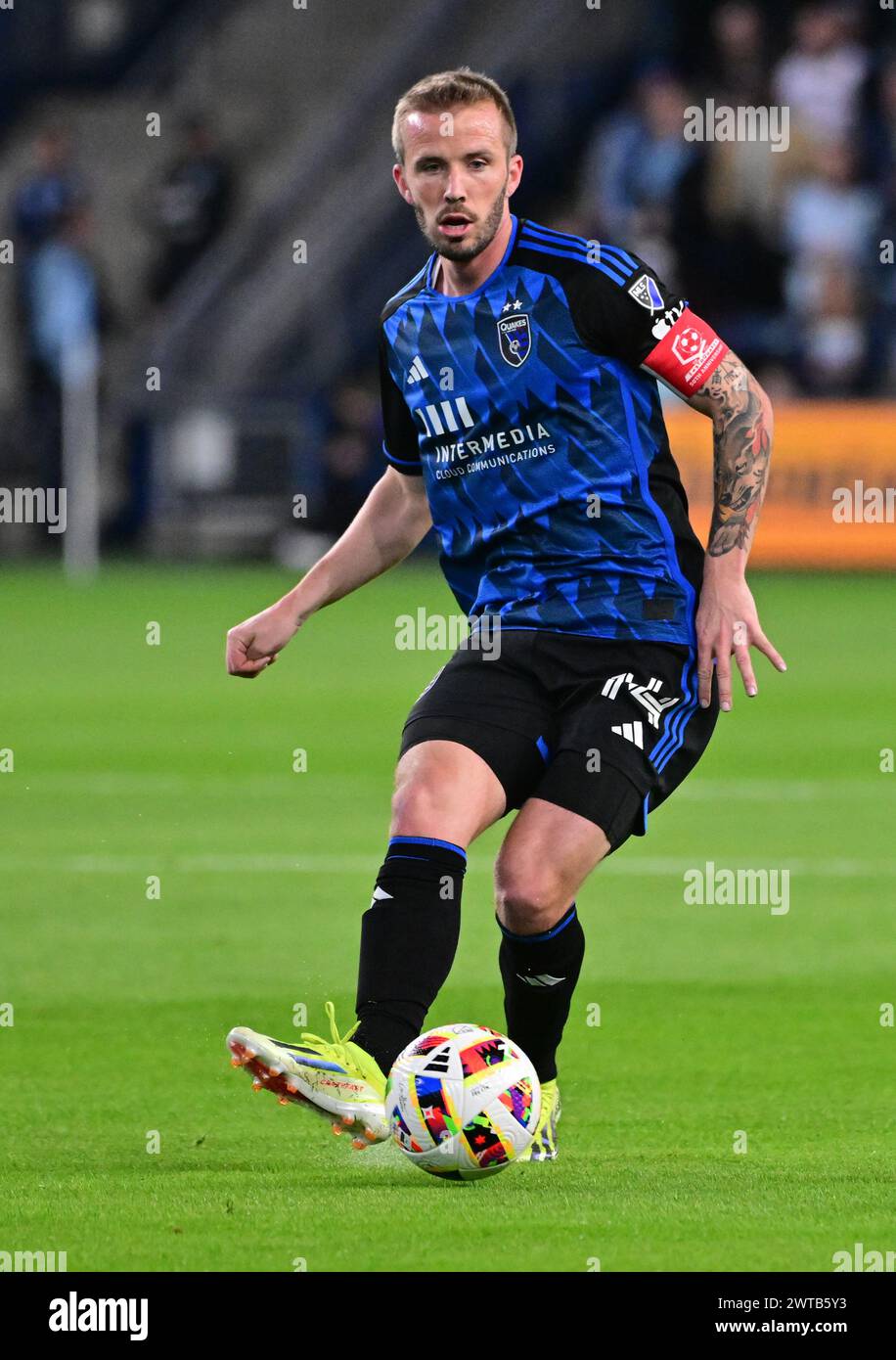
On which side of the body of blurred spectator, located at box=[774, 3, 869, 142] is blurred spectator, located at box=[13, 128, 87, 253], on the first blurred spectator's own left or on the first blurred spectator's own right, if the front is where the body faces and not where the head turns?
on the first blurred spectator's own right

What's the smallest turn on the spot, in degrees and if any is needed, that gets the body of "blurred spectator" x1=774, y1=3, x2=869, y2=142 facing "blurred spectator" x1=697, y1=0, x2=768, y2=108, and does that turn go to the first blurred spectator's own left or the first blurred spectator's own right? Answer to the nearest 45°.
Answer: approximately 135° to the first blurred spectator's own right

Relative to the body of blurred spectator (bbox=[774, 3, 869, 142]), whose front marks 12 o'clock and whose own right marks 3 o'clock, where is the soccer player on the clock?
The soccer player is roughly at 12 o'clock from the blurred spectator.

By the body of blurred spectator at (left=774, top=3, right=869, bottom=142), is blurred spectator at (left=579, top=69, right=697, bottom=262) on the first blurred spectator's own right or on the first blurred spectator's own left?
on the first blurred spectator's own right

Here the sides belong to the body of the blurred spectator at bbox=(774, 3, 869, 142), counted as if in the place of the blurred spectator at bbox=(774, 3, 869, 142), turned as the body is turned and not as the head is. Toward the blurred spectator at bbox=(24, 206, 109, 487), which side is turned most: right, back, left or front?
right

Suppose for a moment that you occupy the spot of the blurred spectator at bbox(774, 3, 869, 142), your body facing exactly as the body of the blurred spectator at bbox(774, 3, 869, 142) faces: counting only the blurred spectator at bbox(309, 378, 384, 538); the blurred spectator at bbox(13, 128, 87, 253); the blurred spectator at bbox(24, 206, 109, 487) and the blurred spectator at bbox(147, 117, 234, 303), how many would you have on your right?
4

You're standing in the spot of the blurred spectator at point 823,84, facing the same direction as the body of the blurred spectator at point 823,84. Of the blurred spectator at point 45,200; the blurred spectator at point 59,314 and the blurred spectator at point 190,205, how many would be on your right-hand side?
3

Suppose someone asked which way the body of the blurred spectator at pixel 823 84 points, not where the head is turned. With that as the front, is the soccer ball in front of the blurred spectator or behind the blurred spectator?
in front

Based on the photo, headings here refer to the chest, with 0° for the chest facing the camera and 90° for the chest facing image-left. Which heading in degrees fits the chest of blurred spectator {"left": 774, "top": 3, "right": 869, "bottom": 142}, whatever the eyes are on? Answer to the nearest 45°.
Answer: approximately 0°

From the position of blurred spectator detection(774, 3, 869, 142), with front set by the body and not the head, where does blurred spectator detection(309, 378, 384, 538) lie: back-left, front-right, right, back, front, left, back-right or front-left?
right
